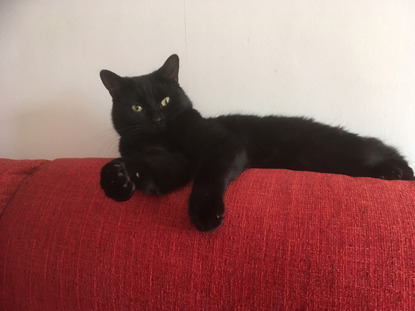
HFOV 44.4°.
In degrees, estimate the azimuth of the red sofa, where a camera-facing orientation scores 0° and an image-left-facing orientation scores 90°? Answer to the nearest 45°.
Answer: approximately 0°
